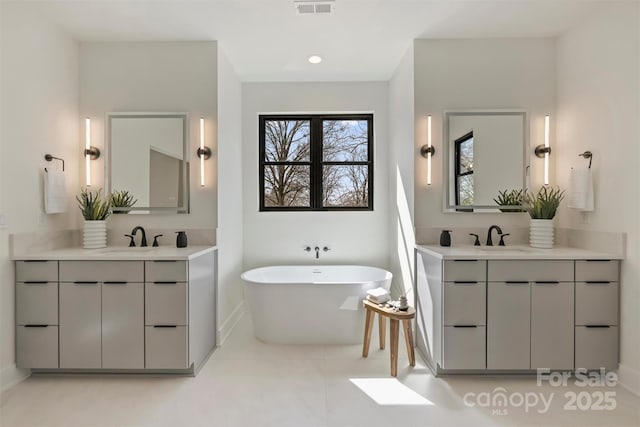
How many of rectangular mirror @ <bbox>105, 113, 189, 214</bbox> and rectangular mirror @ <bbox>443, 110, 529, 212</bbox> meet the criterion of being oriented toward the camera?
2

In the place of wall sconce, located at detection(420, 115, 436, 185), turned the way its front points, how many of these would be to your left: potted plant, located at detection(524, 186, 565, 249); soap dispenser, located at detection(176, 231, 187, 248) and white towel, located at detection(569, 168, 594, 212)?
2

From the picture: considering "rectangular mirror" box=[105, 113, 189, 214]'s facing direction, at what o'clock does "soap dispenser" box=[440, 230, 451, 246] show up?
The soap dispenser is roughly at 10 o'clock from the rectangular mirror.

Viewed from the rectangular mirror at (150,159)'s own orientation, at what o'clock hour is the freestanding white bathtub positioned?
The freestanding white bathtub is roughly at 10 o'clock from the rectangular mirror.

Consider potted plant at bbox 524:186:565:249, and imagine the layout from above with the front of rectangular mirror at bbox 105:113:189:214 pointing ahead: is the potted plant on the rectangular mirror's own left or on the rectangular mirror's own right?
on the rectangular mirror's own left

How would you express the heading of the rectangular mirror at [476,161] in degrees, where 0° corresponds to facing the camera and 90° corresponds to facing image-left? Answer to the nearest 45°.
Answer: approximately 0°

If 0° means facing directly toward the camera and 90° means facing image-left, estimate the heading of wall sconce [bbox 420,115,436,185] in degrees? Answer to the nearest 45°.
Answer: approximately 0°
